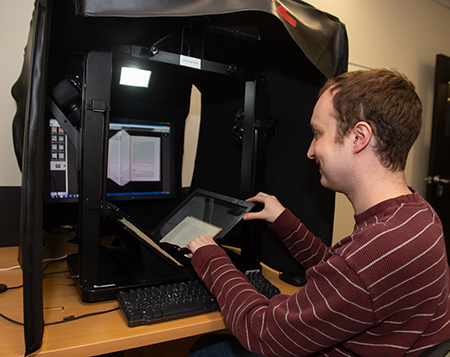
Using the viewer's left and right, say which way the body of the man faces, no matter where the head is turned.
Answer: facing away from the viewer and to the left of the viewer

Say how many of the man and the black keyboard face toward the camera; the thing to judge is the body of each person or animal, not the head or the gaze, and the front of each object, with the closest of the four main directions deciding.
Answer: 1

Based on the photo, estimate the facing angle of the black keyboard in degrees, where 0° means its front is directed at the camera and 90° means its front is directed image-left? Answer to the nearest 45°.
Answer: approximately 0°

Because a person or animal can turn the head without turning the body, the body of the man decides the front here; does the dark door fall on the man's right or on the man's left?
on the man's right

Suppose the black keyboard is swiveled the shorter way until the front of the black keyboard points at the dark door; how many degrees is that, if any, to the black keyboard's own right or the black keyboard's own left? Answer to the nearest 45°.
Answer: approximately 135° to the black keyboard's own left
